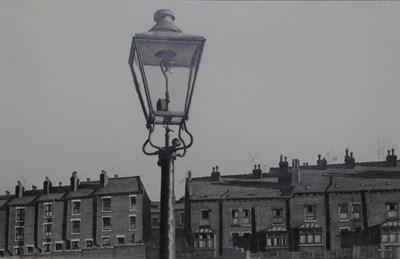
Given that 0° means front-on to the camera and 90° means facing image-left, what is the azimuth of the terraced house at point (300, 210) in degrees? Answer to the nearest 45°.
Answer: approximately 0°

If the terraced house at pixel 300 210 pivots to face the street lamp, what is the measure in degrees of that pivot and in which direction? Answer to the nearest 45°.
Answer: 0° — it already faces it
